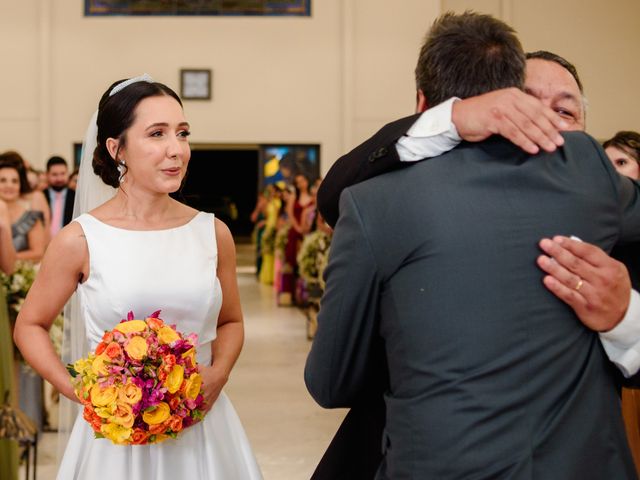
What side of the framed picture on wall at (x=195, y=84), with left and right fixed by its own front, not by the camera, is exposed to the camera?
front

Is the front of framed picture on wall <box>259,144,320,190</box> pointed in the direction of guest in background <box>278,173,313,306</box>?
yes

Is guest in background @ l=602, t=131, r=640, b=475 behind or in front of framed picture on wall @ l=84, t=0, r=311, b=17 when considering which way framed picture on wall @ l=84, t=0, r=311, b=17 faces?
in front

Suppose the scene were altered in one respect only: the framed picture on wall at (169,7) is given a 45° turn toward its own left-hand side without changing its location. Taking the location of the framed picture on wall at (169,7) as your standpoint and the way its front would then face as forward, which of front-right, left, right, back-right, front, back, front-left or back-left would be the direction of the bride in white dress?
front-right

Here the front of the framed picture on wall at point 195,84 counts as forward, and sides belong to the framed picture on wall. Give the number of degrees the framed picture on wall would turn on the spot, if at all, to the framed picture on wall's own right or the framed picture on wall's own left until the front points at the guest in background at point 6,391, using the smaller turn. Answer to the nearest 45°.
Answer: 0° — it already faces them

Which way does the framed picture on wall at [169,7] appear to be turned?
toward the camera

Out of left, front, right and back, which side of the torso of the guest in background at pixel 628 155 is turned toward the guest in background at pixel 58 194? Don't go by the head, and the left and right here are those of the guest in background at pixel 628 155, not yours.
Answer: right

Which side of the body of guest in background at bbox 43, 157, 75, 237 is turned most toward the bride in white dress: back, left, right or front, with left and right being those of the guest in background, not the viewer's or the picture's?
front

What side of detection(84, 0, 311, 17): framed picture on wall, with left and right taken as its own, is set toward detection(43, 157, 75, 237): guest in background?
front
